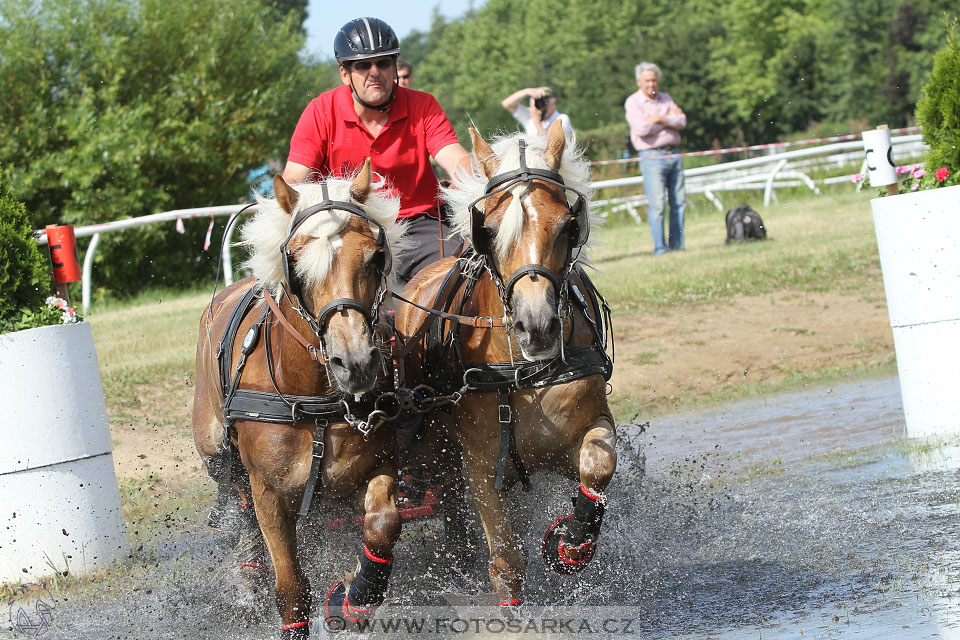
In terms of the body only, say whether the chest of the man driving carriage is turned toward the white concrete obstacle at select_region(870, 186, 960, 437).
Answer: no

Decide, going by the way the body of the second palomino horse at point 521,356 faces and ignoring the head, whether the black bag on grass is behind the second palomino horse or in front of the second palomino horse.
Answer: behind

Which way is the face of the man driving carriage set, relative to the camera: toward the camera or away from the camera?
toward the camera

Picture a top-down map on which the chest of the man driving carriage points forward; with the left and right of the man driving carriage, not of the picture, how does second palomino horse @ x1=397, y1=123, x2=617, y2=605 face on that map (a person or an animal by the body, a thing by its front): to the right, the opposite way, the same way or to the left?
the same way

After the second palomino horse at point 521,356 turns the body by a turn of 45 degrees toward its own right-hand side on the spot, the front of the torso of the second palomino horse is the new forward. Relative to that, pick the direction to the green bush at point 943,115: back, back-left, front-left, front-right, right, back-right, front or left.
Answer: back

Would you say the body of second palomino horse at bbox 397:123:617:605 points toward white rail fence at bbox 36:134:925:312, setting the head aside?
no

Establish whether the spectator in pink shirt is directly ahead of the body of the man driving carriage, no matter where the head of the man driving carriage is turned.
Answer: no

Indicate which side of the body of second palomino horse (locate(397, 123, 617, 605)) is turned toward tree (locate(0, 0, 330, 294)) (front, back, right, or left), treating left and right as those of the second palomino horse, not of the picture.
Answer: back

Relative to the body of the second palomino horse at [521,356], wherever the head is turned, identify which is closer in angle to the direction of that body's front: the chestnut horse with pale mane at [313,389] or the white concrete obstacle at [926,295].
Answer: the chestnut horse with pale mane

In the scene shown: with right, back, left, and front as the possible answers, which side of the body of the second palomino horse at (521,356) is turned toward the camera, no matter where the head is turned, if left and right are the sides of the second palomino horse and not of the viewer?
front

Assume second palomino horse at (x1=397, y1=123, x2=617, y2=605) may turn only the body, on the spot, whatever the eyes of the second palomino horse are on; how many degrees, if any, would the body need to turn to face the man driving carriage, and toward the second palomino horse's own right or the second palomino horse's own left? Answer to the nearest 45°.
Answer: approximately 180°

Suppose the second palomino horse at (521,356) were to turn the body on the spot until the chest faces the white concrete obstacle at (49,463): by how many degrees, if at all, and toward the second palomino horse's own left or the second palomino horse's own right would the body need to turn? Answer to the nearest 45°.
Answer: approximately 135° to the second palomino horse's own right

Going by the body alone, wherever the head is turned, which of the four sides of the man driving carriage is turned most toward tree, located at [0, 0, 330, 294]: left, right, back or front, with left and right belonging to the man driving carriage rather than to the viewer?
back

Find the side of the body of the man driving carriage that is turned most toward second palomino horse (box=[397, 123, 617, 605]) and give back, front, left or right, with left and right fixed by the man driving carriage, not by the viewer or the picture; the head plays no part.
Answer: front

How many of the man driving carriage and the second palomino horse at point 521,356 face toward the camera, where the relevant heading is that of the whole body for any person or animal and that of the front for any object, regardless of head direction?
2

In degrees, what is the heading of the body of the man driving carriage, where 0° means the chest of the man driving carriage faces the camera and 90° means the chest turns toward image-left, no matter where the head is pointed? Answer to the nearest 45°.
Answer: approximately 0°
